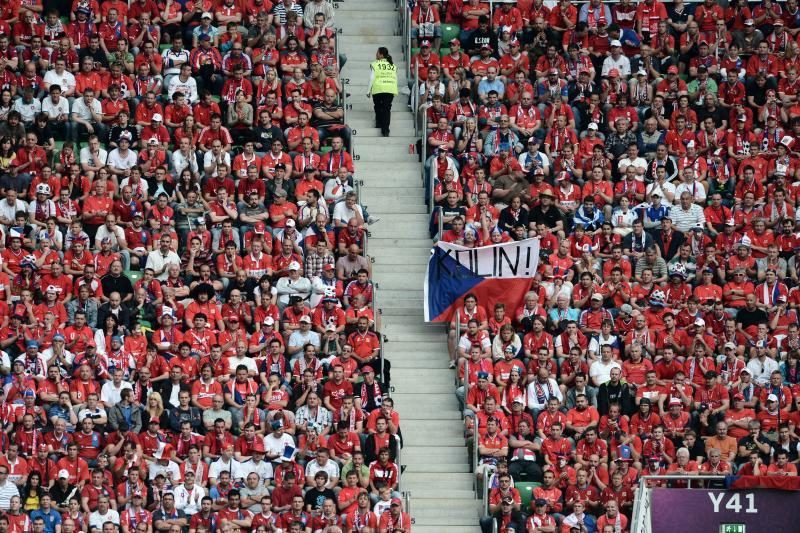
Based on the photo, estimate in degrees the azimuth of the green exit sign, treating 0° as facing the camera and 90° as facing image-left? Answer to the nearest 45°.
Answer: approximately 0°

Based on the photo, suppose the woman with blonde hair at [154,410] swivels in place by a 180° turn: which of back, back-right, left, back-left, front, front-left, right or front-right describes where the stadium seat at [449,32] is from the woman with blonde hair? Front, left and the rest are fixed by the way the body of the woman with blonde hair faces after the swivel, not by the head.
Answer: front-right

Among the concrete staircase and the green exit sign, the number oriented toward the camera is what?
2

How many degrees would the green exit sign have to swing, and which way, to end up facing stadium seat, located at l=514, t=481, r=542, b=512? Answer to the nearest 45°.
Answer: approximately 90° to its right

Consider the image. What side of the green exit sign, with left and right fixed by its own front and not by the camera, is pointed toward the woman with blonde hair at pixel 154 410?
right

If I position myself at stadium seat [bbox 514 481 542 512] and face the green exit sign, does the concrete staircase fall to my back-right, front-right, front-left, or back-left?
back-left
